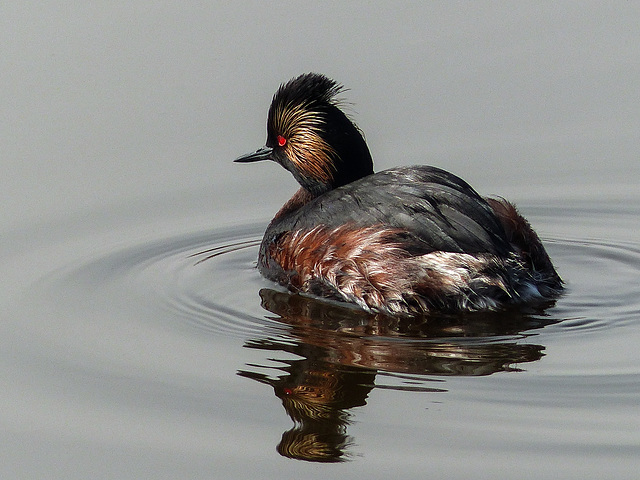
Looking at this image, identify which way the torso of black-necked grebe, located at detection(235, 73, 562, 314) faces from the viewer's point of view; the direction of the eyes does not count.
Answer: to the viewer's left
